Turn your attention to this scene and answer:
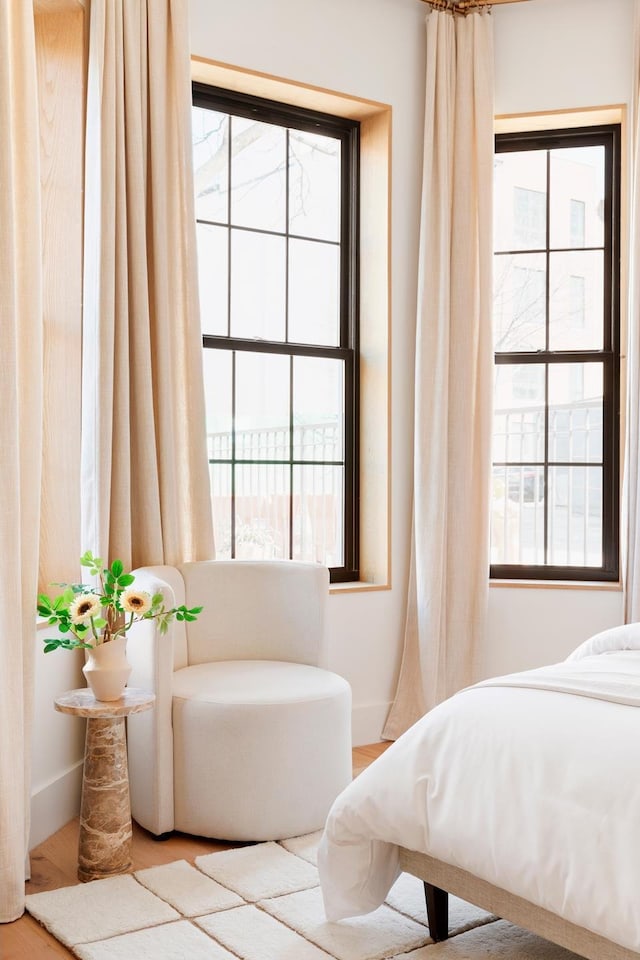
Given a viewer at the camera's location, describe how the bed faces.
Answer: facing the viewer and to the left of the viewer

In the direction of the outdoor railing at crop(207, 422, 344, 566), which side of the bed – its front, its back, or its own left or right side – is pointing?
right

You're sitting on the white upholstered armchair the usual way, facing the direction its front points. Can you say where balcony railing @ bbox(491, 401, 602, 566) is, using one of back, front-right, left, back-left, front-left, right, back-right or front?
left

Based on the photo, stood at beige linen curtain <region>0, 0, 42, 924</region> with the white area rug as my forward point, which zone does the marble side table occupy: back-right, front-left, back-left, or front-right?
front-left

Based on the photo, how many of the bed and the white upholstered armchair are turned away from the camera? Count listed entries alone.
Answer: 0

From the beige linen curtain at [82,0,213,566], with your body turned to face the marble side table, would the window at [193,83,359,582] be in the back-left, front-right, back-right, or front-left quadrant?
back-left

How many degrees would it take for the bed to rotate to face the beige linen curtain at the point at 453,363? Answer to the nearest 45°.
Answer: approximately 135° to its right

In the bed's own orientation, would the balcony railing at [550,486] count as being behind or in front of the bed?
behind

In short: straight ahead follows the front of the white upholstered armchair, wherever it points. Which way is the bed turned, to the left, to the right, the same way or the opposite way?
to the right

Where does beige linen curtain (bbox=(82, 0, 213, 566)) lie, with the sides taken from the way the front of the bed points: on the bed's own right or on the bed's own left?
on the bed's own right

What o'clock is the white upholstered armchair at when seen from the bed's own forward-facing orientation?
The white upholstered armchair is roughly at 3 o'clock from the bed.

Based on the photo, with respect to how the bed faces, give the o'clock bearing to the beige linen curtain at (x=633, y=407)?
The beige linen curtain is roughly at 5 o'clock from the bed.

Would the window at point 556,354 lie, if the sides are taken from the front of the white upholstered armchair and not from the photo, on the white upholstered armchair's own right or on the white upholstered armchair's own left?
on the white upholstered armchair's own left
